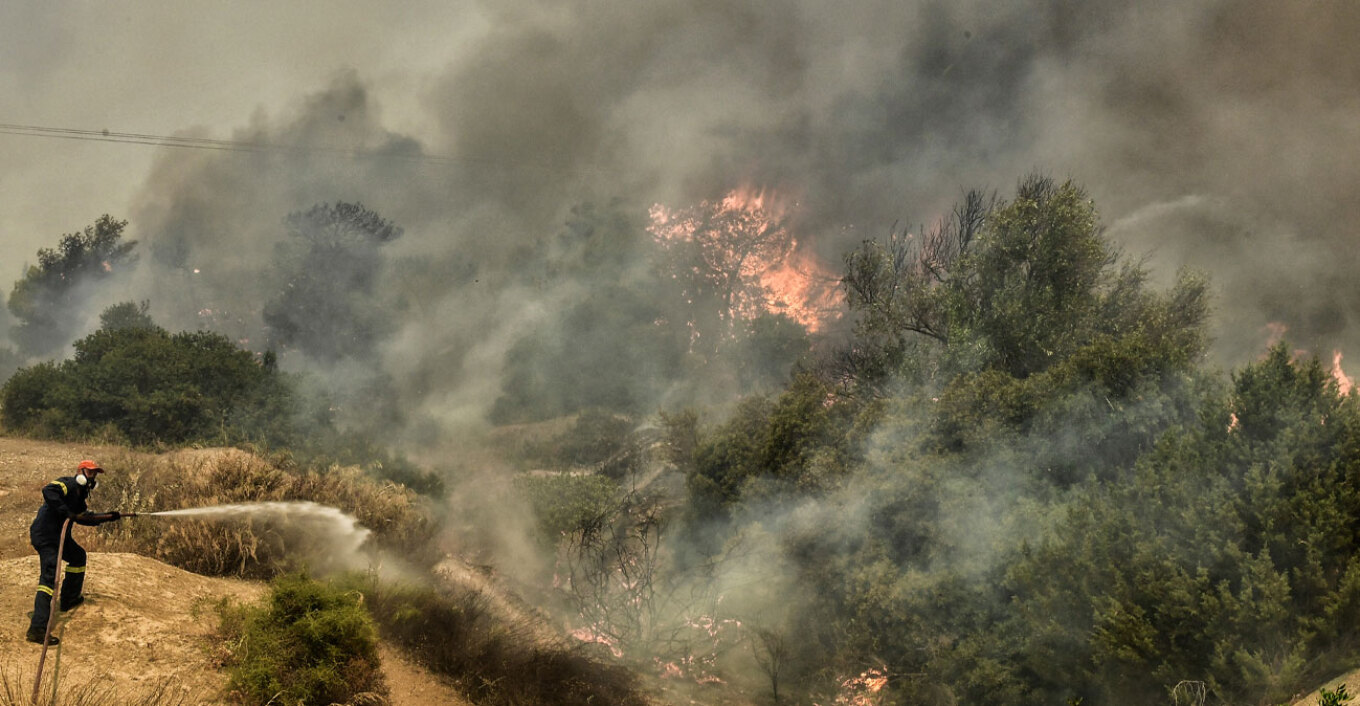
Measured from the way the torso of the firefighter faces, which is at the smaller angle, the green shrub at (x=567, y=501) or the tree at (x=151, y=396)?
the green shrub

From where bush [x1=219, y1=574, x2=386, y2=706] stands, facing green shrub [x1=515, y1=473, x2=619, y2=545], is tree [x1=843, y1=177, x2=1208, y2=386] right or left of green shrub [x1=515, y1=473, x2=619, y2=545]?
right

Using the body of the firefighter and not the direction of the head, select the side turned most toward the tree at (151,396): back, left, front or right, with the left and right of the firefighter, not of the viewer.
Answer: left

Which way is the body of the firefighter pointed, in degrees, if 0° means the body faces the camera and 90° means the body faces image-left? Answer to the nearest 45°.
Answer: approximately 270°

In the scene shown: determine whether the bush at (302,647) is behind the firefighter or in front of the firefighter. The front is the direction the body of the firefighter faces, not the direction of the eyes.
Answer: in front

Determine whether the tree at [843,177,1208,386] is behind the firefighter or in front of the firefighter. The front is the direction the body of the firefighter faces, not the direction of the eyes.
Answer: in front

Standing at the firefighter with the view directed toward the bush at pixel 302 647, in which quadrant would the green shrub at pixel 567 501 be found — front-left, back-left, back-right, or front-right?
front-left

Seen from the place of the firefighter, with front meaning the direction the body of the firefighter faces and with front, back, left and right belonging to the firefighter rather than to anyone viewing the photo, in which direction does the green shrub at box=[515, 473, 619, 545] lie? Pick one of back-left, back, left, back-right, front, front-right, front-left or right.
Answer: front-left

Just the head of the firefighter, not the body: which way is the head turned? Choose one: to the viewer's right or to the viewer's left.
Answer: to the viewer's right
